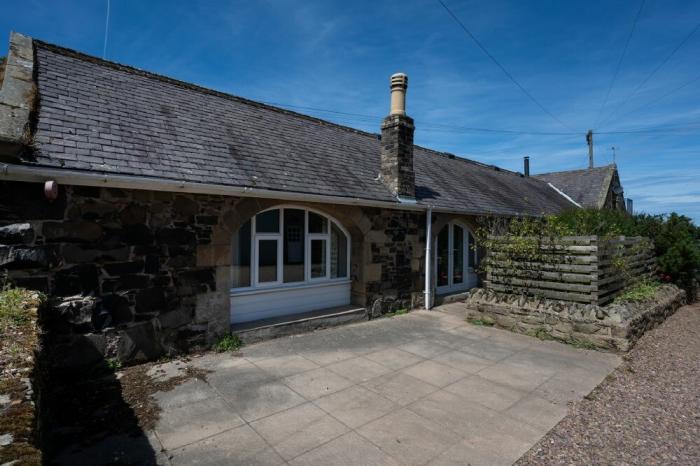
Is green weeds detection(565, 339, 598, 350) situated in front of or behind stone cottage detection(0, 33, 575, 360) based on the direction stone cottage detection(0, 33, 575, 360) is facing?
in front

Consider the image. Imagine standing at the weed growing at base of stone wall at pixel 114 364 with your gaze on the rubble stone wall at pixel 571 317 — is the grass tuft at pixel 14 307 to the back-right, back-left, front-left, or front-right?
back-right

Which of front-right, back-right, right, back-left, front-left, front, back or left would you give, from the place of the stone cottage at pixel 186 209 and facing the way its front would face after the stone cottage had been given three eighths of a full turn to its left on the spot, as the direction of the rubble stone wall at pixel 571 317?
right

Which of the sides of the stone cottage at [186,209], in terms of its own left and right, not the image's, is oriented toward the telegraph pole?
left

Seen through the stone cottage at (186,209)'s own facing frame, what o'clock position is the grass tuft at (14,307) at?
The grass tuft is roughly at 2 o'clock from the stone cottage.

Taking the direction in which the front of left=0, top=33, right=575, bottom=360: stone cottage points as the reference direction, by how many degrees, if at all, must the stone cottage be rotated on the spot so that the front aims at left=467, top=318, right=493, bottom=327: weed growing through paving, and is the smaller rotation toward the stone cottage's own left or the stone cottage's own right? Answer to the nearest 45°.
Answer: approximately 45° to the stone cottage's own left

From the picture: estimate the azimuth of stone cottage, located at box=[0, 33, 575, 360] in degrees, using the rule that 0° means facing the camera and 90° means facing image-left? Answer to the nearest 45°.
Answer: approximately 315°

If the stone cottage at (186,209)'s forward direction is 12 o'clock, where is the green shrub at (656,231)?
The green shrub is roughly at 10 o'clock from the stone cottage.

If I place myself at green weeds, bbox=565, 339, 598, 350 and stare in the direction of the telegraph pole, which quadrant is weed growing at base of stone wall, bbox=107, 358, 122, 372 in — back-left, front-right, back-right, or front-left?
back-left

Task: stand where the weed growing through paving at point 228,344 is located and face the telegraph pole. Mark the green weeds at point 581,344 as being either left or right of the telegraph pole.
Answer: right
